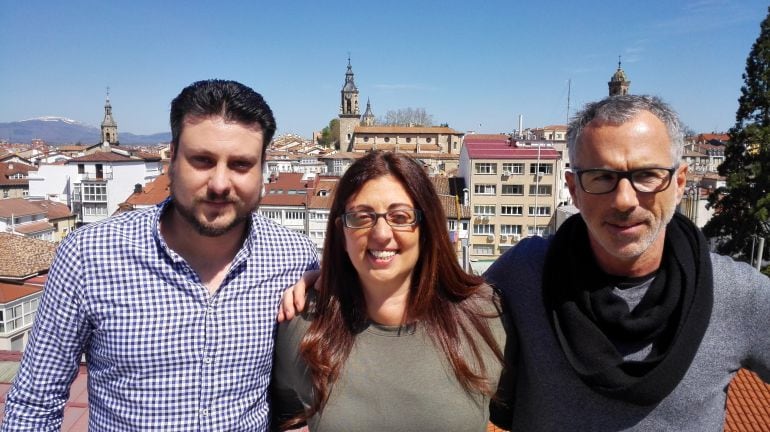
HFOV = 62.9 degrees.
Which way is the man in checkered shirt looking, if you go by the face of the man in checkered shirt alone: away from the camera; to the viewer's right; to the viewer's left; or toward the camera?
toward the camera

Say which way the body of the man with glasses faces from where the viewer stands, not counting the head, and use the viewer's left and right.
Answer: facing the viewer

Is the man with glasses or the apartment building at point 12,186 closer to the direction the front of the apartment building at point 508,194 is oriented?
the man with glasses

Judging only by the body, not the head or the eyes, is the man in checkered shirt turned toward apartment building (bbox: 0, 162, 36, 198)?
no

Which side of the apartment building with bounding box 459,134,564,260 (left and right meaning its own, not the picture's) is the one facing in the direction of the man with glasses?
front

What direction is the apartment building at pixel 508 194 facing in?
toward the camera

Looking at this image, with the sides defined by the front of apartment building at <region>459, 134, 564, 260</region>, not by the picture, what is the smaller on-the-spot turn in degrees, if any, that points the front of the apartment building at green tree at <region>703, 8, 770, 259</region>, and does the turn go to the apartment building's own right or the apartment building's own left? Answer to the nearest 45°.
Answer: approximately 45° to the apartment building's own left

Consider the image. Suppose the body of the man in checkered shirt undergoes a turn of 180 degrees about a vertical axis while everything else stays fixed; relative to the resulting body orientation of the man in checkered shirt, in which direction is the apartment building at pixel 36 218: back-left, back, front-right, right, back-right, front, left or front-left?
front

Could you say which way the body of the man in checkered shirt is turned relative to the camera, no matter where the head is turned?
toward the camera

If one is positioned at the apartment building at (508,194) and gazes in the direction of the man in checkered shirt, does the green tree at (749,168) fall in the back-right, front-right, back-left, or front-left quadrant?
front-left

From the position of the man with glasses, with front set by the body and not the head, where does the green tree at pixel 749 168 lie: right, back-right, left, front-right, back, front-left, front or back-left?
back

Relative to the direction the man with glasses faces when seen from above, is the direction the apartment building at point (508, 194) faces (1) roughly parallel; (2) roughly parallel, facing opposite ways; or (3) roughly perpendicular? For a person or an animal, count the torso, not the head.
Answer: roughly parallel

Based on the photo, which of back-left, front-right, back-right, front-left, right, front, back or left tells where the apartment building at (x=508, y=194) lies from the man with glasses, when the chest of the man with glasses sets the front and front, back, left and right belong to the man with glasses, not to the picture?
back

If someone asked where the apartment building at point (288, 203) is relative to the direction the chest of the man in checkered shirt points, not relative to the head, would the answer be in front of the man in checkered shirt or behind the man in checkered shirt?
behind

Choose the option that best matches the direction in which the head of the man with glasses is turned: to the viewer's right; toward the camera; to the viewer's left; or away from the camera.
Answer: toward the camera

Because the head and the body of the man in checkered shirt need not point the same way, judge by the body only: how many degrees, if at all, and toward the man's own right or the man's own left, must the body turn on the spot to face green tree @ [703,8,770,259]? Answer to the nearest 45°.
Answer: approximately 135° to the man's own left
